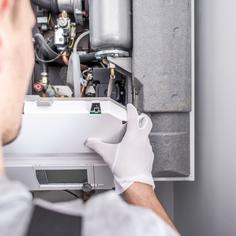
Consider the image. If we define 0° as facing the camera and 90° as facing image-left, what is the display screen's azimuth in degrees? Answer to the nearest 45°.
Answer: approximately 0°

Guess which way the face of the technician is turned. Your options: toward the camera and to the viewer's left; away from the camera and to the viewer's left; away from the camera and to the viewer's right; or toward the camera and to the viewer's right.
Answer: away from the camera and to the viewer's right

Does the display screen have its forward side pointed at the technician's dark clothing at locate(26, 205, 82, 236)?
yes

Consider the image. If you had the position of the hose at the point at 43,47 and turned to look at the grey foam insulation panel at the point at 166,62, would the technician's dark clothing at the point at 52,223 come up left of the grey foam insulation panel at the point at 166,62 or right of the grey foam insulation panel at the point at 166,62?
right

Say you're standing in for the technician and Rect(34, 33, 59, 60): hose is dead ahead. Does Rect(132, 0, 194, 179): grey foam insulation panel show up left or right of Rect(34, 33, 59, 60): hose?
right
